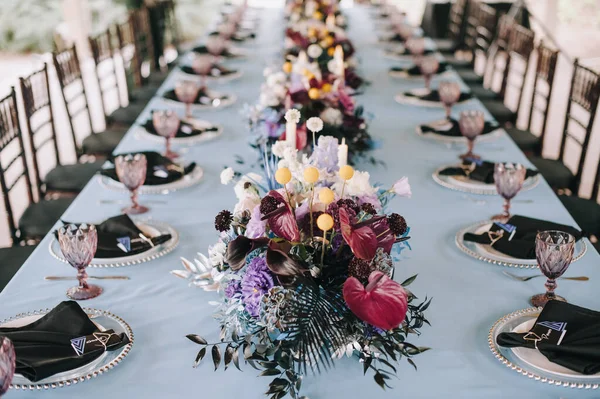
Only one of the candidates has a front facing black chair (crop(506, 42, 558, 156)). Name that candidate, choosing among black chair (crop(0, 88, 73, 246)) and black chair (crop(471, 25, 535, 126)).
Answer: black chair (crop(0, 88, 73, 246))

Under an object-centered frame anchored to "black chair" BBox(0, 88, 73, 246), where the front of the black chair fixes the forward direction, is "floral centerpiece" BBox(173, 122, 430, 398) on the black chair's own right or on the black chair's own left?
on the black chair's own right

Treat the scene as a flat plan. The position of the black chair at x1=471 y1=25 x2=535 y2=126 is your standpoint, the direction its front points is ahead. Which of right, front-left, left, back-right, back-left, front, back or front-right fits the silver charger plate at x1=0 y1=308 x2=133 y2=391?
left

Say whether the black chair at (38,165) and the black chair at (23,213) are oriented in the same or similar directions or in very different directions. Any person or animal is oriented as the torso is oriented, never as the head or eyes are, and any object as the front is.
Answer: same or similar directions

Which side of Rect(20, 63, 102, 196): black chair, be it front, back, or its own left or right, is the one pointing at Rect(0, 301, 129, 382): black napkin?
right

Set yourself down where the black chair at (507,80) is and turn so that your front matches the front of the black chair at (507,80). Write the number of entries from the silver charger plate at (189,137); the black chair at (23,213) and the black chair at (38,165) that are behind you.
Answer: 0

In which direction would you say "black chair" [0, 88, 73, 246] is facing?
to the viewer's right

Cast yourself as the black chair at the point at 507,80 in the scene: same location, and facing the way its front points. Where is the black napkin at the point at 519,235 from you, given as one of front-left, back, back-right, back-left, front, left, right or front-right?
left

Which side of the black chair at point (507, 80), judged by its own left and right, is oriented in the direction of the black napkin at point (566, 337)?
left

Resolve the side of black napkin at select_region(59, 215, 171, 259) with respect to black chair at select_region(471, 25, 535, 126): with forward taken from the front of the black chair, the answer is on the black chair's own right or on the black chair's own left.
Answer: on the black chair's own left

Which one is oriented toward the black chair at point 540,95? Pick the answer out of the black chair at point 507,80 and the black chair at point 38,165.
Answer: the black chair at point 38,165

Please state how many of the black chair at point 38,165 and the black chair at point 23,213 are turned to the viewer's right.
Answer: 2

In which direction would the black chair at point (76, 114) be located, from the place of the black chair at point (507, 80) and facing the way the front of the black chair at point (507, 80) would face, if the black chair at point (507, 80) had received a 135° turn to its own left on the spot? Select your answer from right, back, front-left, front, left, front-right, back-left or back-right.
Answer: right

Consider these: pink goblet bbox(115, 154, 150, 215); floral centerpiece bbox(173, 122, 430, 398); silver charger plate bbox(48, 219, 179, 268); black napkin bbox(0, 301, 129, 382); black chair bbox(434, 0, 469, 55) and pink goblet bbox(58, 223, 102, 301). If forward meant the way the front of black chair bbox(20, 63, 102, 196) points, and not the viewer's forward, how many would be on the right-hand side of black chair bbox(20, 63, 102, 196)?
5

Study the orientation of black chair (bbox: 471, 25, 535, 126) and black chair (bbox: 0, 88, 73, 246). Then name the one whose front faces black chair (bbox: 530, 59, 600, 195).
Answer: black chair (bbox: 0, 88, 73, 246)

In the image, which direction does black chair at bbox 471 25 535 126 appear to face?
to the viewer's left

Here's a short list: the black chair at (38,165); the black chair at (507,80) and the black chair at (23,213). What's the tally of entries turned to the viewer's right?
2

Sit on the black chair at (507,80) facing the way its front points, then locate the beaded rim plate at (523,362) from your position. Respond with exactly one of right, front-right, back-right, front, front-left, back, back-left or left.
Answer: left

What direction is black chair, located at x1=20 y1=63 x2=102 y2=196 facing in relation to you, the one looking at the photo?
facing to the right of the viewer
